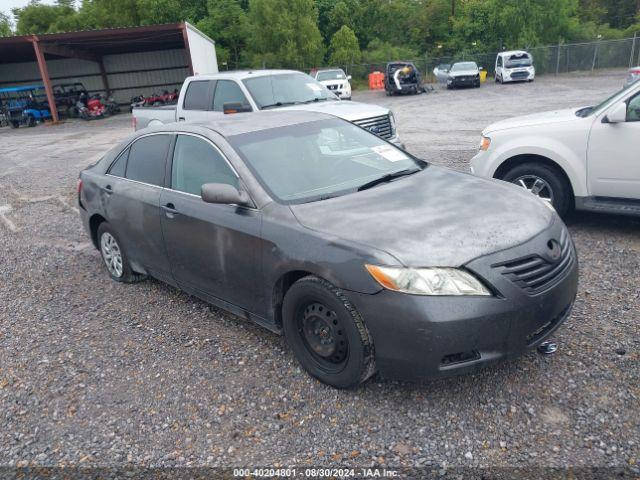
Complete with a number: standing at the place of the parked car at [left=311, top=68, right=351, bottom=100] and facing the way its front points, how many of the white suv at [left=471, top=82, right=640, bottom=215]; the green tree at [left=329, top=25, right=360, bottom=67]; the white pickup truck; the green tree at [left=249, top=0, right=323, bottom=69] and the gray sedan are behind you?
2

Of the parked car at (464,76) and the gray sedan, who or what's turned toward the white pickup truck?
the parked car

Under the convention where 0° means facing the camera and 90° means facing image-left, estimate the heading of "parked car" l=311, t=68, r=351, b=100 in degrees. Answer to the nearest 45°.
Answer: approximately 0°

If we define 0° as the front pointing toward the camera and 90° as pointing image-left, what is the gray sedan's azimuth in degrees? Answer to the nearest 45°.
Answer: approximately 315°

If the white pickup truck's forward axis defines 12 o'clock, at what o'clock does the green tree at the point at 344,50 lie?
The green tree is roughly at 8 o'clock from the white pickup truck.

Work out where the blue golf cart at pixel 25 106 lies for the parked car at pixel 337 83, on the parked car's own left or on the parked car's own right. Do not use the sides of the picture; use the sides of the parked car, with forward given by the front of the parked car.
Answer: on the parked car's own right

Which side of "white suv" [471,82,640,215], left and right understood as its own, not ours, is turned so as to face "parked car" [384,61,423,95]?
right

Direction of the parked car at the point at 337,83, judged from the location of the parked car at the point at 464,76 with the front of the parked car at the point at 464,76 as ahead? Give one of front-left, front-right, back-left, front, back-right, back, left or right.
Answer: front-right

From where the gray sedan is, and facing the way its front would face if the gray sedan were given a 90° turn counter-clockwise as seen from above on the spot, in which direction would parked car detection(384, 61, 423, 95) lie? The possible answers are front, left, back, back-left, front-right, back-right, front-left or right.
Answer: front-left

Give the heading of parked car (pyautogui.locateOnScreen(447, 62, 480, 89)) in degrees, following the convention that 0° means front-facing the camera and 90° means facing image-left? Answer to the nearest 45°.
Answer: approximately 0°

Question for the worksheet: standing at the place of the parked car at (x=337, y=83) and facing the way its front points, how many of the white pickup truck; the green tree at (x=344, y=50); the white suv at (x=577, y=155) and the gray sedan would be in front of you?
3

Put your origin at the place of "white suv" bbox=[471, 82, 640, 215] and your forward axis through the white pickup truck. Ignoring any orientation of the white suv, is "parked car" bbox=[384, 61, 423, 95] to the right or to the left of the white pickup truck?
right

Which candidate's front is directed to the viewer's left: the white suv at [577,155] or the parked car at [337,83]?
the white suv

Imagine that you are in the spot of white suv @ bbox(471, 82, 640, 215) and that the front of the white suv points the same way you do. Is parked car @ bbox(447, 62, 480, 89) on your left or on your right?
on your right

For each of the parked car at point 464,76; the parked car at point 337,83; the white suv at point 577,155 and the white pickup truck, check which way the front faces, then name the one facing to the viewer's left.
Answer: the white suv

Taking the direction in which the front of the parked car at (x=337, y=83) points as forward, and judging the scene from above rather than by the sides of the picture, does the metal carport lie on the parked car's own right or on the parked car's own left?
on the parked car's own right

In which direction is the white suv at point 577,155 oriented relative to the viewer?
to the viewer's left
